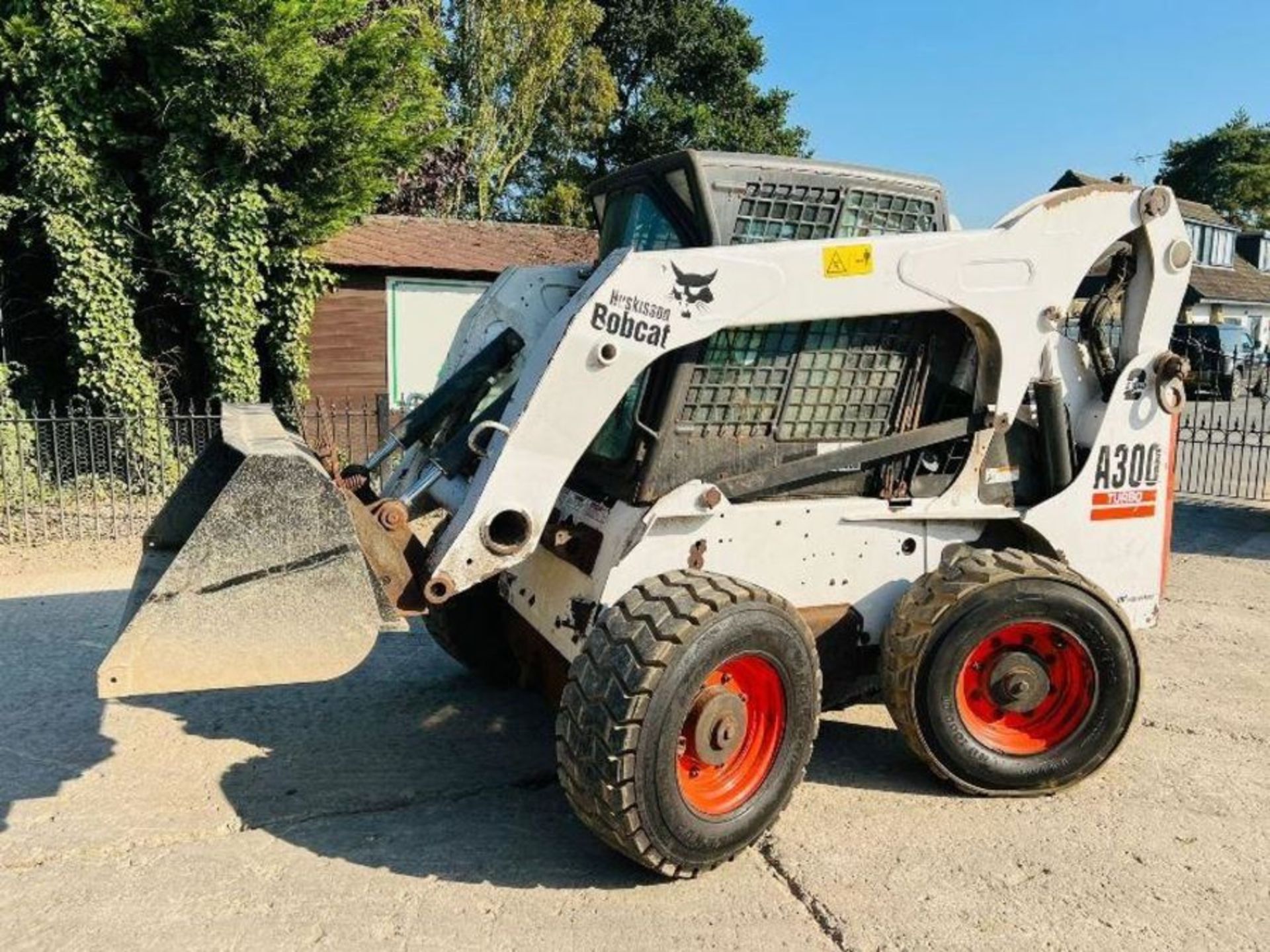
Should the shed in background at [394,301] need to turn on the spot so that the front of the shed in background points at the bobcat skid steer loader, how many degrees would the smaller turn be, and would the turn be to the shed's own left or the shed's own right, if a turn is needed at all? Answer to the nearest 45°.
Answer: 0° — it already faces it

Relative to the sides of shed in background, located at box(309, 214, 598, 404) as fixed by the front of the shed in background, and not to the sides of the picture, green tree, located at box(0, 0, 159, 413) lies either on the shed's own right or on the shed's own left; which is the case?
on the shed's own right

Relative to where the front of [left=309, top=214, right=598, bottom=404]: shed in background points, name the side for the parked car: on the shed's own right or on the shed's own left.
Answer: on the shed's own left

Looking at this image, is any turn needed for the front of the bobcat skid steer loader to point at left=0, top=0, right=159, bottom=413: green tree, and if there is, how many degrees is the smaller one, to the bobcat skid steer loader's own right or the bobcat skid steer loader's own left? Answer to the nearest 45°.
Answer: approximately 90° to the bobcat skid steer loader's own right

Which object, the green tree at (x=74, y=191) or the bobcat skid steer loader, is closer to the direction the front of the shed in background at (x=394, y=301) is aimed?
the bobcat skid steer loader

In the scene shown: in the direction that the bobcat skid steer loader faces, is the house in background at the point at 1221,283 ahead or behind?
behind

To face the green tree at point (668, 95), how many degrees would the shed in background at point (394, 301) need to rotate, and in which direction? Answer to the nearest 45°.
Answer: approximately 135° to its left

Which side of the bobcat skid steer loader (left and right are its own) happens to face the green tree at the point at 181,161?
right

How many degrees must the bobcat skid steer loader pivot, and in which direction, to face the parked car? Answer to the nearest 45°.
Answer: approximately 180°

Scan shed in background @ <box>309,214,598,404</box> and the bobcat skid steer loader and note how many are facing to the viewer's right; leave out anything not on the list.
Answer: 0

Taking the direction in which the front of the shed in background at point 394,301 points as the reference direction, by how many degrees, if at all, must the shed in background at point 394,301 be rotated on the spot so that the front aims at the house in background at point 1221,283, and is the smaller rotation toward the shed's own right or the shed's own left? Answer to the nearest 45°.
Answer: approximately 135° to the shed's own left

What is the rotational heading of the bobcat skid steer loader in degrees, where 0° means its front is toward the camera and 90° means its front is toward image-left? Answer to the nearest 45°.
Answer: approximately 45°
